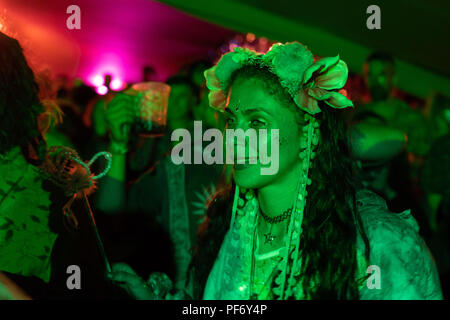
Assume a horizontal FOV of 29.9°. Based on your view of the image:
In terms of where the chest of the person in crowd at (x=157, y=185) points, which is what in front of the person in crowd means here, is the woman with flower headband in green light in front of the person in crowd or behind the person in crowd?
in front

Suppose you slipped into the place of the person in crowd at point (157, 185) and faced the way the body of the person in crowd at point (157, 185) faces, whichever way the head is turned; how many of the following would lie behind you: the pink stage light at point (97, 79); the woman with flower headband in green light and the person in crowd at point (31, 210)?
1

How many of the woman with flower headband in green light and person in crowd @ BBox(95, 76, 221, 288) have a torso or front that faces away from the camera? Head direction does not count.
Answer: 0

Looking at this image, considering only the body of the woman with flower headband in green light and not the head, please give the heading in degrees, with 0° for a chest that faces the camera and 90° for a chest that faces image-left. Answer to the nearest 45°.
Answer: approximately 45°

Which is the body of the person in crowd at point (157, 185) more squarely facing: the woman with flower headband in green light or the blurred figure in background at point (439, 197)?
the woman with flower headband in green light

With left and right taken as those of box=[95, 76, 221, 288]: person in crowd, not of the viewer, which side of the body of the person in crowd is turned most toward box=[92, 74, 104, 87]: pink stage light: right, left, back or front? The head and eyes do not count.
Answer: back

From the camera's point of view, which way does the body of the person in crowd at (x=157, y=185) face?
toward the camera
